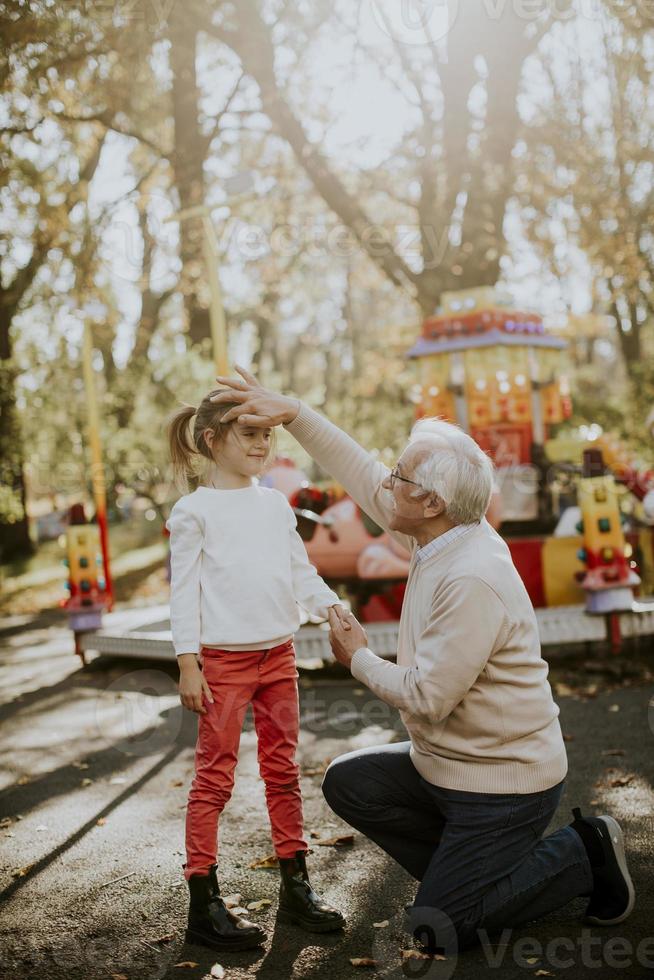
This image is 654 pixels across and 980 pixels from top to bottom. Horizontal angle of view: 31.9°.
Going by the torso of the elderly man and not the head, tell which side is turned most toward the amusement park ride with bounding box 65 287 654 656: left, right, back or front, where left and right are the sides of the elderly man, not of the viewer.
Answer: right

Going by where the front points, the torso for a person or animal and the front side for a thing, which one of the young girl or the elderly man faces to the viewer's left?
the elderly man

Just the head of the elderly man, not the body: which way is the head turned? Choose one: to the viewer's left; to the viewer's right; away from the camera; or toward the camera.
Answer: to the viewer's left

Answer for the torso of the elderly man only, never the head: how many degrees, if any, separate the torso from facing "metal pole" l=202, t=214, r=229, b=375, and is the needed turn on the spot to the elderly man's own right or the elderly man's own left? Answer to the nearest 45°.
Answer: approximately 90° to the elderly man's own right

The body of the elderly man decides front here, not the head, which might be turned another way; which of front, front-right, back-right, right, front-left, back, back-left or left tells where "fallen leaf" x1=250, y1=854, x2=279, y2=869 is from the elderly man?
front-right

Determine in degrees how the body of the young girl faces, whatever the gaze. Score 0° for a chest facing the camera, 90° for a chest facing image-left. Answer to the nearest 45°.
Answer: approximately 315°

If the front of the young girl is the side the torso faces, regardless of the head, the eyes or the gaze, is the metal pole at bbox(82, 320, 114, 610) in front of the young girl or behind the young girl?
behind

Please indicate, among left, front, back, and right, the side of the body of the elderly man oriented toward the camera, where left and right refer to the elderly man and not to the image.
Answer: left

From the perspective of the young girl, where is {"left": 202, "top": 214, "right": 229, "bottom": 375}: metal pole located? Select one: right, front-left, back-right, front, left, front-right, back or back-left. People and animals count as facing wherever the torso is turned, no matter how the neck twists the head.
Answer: back-left

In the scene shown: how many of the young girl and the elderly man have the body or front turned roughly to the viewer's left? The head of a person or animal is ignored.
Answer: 1
